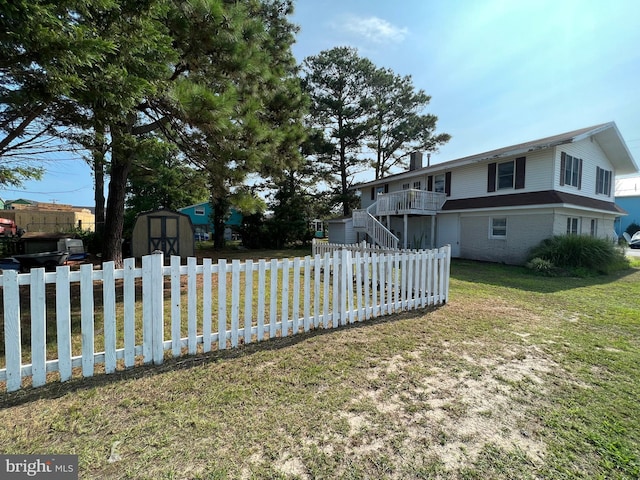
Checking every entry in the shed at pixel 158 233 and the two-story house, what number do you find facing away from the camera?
0

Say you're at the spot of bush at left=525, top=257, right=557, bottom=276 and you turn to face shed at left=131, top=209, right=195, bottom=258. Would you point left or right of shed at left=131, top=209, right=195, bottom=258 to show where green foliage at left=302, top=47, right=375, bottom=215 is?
right

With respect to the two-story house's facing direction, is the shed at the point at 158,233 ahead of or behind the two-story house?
ahead

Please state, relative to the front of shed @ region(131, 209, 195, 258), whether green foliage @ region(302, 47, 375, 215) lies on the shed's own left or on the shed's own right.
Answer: on the shed's own left

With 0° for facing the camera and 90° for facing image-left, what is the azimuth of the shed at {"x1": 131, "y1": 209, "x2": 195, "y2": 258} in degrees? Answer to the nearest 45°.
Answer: approximately 0°

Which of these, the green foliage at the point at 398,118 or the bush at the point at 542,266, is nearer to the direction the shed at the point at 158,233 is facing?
the bush

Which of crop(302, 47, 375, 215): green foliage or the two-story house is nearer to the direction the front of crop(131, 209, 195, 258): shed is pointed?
the two-story house

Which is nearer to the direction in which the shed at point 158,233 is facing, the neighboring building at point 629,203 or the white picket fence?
the white picket fence

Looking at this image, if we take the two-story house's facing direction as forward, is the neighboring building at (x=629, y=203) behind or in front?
behind

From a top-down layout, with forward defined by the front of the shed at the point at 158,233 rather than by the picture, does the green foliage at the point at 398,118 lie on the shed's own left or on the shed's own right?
on the shed's own left

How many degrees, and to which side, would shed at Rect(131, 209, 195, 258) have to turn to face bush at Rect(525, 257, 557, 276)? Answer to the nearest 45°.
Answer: approximately 45° to its left

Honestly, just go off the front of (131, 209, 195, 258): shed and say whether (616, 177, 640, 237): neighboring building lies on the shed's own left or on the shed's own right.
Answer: on the shed's own left
